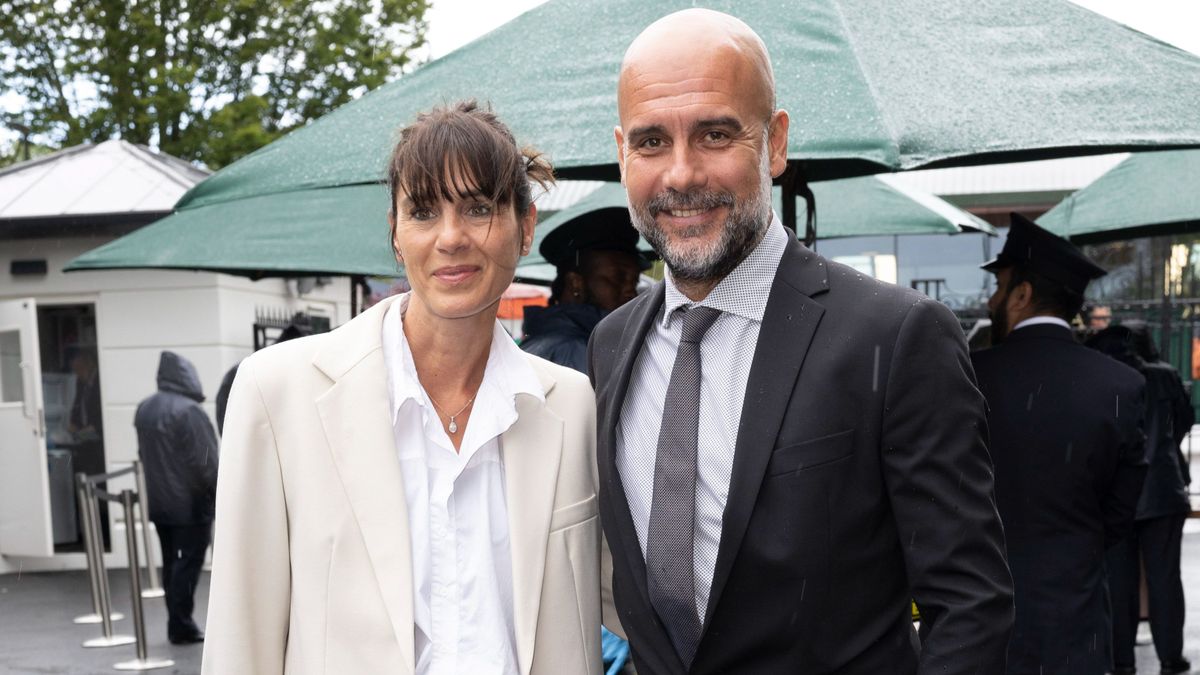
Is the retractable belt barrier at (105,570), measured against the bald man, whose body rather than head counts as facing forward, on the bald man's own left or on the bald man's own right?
on the bald man's own right

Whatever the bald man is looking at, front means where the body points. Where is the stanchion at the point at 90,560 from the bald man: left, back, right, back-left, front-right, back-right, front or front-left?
right

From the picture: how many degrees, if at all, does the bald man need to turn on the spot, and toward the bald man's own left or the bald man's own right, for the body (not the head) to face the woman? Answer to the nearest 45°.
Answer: approximately 45° to the bald man's own right

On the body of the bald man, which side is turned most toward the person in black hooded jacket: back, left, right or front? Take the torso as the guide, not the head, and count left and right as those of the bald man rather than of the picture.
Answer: right

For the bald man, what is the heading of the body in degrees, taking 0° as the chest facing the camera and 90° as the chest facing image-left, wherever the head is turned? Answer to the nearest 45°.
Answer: approximately 45°

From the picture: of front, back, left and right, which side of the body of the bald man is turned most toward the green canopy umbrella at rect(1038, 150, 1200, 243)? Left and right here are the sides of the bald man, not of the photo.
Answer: back

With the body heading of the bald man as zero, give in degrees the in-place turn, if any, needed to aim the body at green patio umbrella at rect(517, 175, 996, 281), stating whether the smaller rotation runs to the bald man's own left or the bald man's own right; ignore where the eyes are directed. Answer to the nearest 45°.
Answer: approximately 135° to the bald man's own right

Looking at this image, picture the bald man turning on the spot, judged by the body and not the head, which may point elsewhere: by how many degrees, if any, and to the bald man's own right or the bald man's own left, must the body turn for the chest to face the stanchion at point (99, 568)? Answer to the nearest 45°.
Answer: approximately 90° to the bald man's own right

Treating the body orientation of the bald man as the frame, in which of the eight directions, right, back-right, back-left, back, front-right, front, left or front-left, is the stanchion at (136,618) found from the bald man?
right
